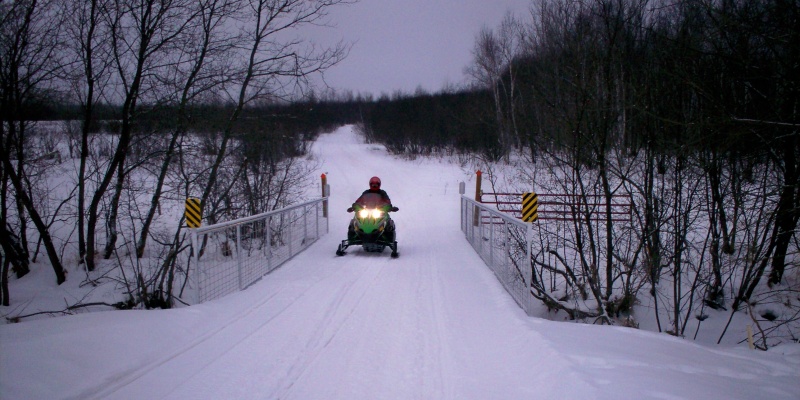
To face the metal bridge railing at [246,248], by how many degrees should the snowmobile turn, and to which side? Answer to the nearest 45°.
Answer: approximately 45° to its right

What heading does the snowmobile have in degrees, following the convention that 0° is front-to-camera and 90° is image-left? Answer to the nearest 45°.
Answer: approximately 0°
